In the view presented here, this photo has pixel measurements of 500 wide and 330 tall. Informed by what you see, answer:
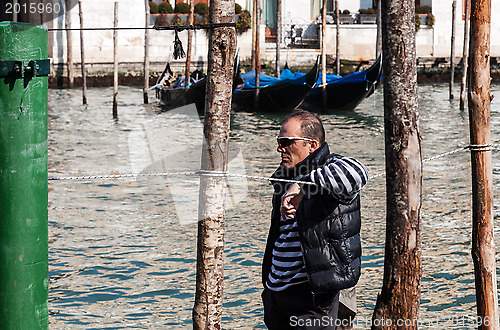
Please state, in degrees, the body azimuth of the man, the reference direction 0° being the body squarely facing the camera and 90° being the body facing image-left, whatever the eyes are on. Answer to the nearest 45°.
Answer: approximately 45°

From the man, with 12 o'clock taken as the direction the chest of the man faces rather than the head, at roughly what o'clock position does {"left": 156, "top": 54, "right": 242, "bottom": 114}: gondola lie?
The gondola is roughly at 4 o'clock from the man.

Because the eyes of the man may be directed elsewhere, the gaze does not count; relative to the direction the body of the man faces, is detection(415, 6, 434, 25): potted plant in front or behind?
behind

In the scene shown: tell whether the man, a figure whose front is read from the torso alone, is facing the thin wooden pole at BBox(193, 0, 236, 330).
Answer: yes

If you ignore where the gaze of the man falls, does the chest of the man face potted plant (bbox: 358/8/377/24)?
no

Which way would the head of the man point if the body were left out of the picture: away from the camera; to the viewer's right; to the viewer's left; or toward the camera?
to the viewer's left

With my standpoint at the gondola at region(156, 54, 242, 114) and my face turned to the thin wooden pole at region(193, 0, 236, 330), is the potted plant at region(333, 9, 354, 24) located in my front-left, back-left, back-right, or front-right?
back-left

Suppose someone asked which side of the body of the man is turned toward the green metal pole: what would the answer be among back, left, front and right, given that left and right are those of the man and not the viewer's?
front

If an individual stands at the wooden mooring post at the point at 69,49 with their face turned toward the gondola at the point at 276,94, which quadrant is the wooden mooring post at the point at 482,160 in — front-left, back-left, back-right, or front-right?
front-right

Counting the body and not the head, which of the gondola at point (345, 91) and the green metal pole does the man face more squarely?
the green metal pole

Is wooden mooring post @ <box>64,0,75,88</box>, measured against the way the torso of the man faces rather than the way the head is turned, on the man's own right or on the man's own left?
on the man's own right

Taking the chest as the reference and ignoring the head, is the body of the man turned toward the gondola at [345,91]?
no

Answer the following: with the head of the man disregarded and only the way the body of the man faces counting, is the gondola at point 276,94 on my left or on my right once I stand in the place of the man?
on my right

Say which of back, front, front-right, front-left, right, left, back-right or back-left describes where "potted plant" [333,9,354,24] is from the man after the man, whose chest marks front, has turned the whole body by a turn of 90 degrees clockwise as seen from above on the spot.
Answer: front-right

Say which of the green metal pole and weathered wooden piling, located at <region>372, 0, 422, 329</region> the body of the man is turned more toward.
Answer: the green metal pole
